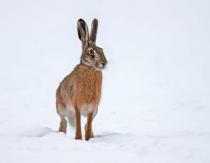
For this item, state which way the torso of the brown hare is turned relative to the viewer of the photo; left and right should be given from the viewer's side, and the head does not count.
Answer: facing the viewer and to the right of the viewer
